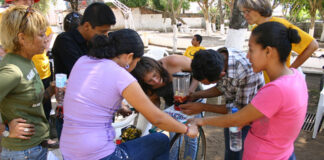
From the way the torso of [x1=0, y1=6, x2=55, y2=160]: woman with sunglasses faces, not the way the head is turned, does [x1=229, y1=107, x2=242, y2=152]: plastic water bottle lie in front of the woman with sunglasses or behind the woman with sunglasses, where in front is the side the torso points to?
in front

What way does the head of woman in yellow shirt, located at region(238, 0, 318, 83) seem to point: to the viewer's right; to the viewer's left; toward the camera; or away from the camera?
to the viewer's left

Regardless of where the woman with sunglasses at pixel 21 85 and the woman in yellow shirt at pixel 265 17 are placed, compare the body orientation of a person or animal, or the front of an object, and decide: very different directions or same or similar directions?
very different directions

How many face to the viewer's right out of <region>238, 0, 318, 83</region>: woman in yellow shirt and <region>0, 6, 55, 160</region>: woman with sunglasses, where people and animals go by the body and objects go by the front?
1

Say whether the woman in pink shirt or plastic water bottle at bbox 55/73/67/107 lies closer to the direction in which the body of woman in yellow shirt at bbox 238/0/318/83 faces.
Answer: the plastic water bottle

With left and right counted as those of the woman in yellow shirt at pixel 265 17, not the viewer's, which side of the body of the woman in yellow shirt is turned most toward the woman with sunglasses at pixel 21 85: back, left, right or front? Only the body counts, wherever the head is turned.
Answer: front

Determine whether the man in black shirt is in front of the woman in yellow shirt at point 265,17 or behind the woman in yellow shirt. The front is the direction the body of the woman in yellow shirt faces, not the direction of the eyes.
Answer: in front

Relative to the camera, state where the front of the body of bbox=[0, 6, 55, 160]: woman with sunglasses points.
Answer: to the viewer's right

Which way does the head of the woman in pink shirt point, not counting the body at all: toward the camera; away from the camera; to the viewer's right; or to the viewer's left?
to the viewer's left

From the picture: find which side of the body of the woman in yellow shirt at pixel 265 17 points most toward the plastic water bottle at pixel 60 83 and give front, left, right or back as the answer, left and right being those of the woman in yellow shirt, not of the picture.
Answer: front
